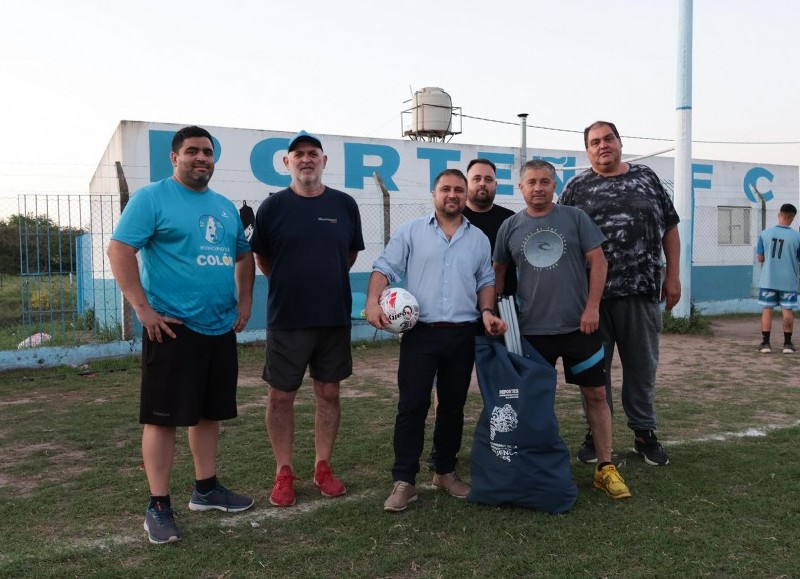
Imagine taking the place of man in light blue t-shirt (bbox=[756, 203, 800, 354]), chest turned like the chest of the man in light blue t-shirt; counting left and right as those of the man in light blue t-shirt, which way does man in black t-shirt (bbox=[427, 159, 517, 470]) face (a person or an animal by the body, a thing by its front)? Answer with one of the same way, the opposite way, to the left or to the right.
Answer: the opposite way

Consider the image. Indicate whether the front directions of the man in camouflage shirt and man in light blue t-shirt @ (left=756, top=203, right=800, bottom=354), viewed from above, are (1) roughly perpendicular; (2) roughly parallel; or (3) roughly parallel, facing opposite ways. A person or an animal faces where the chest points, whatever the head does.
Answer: roughly parallel, facing opposite ways

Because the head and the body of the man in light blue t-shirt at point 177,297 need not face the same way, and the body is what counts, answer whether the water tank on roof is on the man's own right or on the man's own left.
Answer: on the man's own left

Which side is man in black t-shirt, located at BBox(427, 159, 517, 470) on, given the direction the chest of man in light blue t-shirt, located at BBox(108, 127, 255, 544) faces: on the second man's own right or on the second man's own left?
on the second man's own left

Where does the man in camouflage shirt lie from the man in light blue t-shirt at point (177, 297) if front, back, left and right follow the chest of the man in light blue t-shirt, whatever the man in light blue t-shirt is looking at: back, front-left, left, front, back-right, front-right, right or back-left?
front-left

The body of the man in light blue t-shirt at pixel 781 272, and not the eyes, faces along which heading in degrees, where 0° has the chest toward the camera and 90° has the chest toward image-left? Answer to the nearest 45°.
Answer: approximately 180°

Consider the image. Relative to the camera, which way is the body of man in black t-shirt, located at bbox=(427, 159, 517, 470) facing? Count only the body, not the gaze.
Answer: toward the camera

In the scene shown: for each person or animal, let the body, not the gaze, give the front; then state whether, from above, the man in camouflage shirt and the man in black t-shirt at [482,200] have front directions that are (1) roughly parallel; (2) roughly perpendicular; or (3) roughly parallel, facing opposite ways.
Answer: roughly parallel

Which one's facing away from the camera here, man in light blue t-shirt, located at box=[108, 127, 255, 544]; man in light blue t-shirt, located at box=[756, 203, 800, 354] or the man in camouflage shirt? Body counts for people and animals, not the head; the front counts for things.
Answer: man in light blue t-shirt, located at box=[756, 203, 800, 354]

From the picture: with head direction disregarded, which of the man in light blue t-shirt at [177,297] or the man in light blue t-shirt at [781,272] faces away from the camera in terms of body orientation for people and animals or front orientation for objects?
the man in light blue t-shirt at [781,272]
